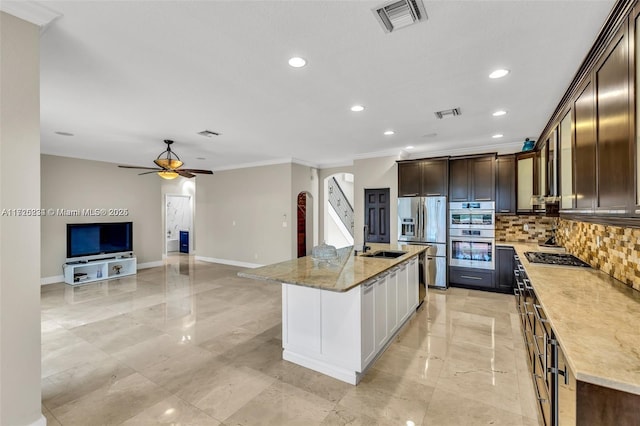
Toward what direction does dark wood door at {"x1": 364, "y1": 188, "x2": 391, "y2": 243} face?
toward the camera

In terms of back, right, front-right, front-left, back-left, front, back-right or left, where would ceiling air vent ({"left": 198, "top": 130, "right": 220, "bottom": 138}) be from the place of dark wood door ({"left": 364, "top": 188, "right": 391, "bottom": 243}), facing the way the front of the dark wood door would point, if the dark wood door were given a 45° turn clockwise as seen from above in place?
front

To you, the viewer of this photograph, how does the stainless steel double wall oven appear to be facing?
facing the viewer

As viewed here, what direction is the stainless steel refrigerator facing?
toward the camera

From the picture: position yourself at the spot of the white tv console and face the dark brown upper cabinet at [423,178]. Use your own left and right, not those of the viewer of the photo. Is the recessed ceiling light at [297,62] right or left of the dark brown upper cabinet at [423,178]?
right

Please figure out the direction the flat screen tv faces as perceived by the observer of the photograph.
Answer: facing the viewer and to the right of the viewer

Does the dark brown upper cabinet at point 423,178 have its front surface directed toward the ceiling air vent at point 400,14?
yes

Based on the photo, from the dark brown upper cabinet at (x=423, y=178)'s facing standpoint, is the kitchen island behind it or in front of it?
in front

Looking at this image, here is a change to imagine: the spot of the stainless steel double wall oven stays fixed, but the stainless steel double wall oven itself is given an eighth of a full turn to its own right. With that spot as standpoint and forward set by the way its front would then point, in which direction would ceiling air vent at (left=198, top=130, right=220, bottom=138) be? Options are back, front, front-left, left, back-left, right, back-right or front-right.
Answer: front

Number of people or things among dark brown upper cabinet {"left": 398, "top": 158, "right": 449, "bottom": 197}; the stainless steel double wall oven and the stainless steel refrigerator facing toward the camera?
3

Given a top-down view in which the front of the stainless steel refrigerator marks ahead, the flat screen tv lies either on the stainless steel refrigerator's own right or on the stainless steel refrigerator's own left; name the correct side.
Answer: on the stainless steel refrigerator's own right

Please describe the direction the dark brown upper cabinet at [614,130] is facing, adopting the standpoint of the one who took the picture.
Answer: facing to the left of the viewer

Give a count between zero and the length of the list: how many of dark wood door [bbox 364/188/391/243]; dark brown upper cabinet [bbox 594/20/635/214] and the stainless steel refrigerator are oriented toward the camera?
2
